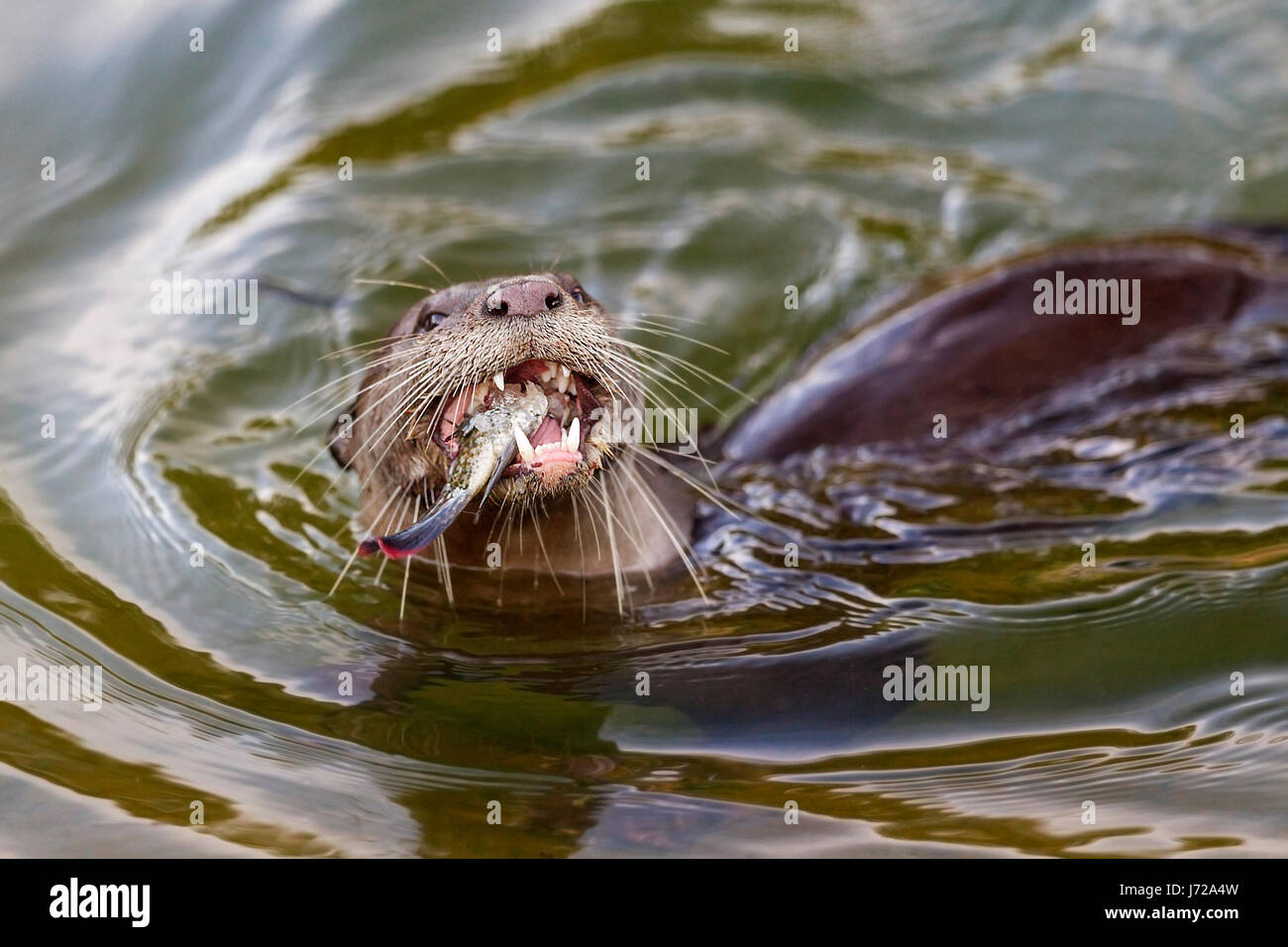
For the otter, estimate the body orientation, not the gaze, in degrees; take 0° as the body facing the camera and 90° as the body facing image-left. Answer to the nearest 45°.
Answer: approximately 45°
